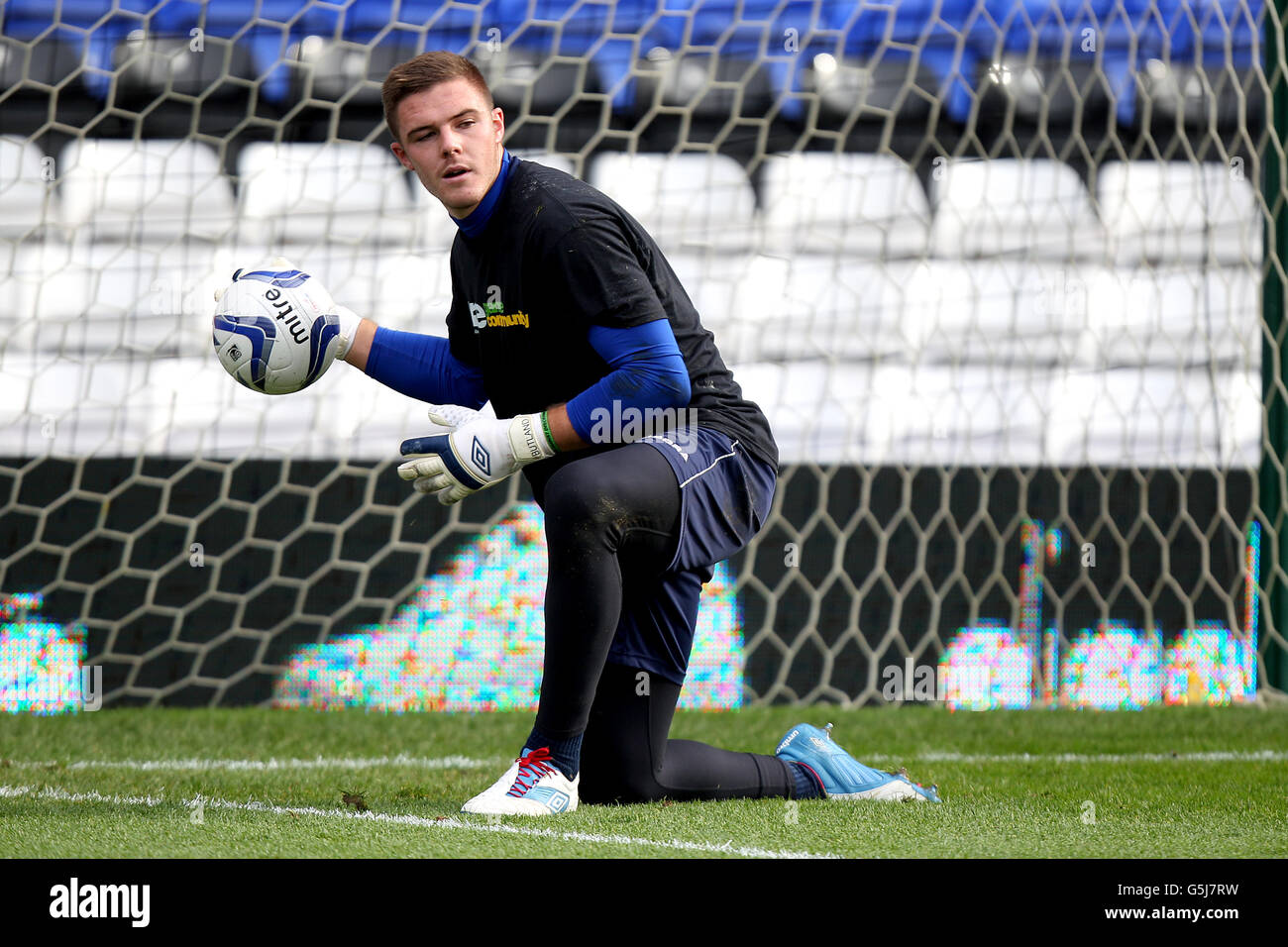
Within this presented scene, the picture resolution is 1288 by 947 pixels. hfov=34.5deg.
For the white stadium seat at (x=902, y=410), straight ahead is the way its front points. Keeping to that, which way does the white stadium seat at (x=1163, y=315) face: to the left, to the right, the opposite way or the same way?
the same way

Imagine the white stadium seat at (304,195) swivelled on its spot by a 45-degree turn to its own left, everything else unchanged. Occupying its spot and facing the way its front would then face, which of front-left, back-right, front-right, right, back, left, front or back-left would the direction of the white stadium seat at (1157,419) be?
front-left

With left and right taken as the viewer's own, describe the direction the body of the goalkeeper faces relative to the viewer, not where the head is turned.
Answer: facing the viewer and to the left of the viewer

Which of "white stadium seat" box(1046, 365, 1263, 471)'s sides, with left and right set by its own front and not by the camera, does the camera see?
front

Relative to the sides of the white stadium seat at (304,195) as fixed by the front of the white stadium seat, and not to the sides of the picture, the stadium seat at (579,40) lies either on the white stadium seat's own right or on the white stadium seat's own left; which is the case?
on the white stadium seat's own left

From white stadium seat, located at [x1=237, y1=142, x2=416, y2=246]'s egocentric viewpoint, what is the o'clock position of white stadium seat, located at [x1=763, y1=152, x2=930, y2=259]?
white stadium seat, located at [x1=763, y1=152, x2=930, y2=259] is roughly at 9 o'clock from white stadium seat, located at [x1=237, y1=142, x2=416, y2=246].

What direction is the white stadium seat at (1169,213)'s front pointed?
toward the camera

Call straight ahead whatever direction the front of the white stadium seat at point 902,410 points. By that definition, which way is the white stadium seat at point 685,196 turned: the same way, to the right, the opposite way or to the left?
the same way

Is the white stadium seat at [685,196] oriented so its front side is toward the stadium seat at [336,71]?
no

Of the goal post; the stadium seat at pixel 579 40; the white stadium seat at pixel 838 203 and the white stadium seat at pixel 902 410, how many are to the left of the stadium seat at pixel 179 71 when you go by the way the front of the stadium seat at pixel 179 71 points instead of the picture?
4

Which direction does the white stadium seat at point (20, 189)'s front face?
toward the camera

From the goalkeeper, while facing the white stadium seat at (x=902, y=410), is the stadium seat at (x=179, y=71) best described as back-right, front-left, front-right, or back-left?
front-left

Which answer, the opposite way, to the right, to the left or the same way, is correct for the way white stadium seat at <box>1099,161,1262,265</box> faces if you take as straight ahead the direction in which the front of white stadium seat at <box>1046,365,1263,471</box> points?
the same way

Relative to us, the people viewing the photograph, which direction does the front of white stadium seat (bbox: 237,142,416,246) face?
facing the viewer

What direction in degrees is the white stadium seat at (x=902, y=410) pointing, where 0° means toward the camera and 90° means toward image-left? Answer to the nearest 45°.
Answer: approximately 0°
